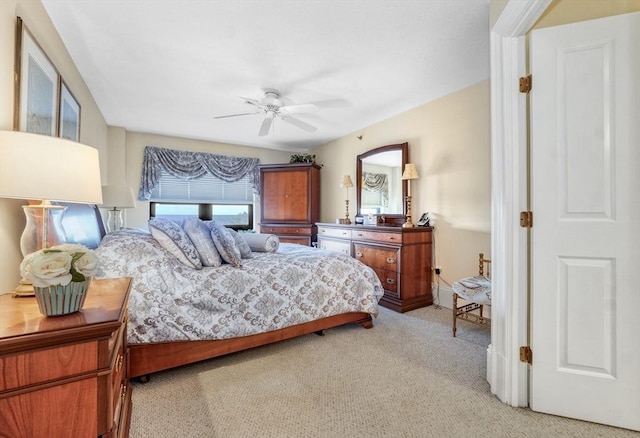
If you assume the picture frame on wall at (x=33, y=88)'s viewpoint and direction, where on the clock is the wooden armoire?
The wooden armoire is roughly at 11 o'clock from the picture frame on wall.

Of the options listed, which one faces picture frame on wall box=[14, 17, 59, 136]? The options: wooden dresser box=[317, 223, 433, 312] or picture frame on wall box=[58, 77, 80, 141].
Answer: the wooden dresser

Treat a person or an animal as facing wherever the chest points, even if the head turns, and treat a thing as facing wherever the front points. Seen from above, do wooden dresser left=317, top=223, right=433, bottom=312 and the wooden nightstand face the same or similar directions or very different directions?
very different directions

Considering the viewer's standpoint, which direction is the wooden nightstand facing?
facing to the right of the viewer

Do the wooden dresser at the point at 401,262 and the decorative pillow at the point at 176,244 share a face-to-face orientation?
yes

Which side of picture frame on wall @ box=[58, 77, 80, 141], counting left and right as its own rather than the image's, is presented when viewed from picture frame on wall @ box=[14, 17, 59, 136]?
right

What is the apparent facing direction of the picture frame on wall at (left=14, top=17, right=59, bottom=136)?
to the viewer's right

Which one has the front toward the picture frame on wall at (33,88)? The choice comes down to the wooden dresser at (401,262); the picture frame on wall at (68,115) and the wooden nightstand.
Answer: the wooden dresser

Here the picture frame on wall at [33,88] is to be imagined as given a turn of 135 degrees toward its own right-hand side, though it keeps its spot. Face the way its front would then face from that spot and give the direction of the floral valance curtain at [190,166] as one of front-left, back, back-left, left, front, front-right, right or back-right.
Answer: back

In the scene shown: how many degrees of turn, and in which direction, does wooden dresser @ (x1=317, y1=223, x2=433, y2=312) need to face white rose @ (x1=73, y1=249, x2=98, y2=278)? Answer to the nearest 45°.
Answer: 0° — it already faces it

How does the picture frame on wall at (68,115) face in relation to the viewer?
to the viewer's right

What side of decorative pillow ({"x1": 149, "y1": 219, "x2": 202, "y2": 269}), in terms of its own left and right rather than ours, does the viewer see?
right
